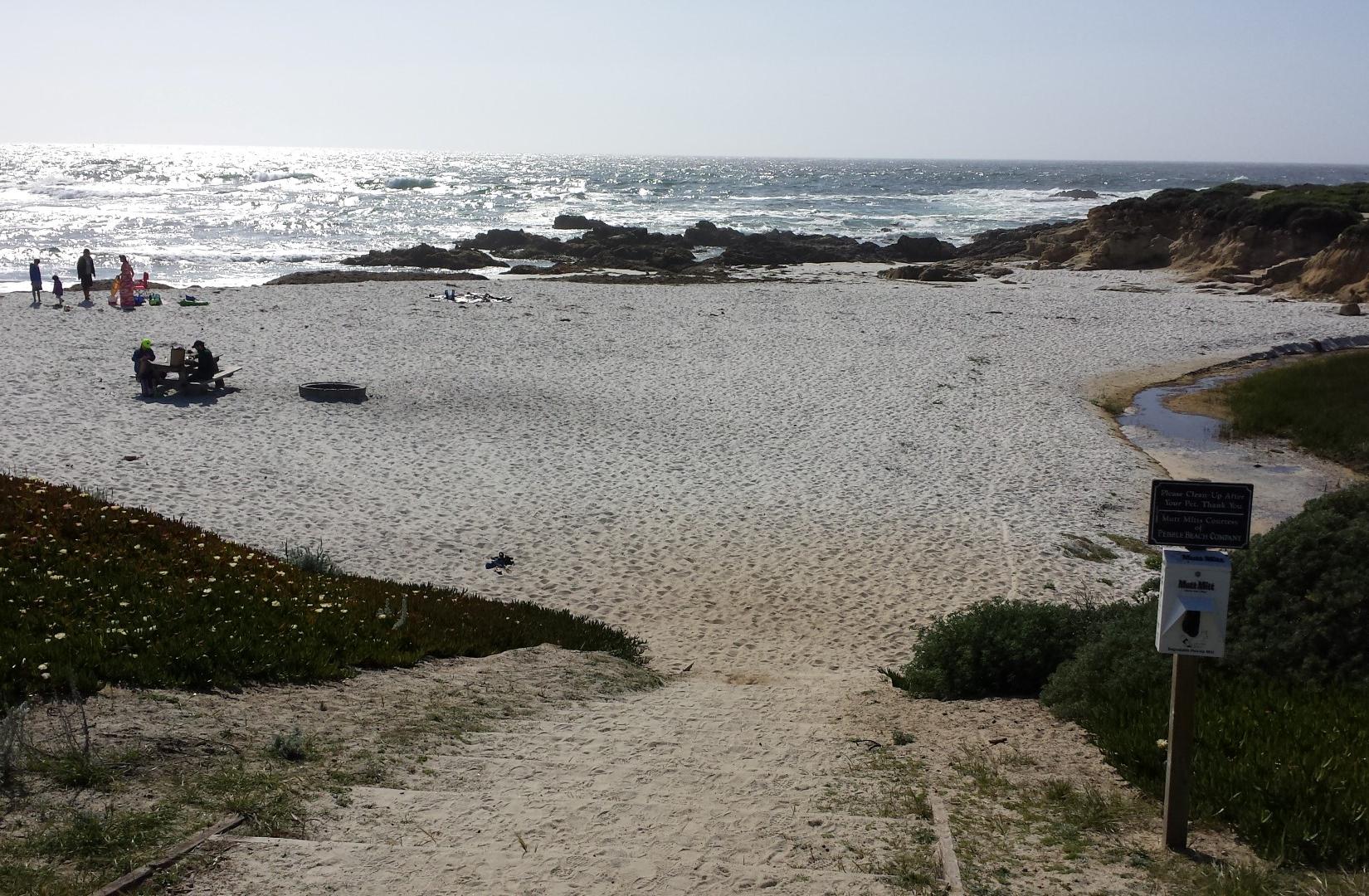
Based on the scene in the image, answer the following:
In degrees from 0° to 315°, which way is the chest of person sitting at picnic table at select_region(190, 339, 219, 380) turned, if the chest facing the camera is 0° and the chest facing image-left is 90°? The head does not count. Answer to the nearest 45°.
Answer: approximately 90°

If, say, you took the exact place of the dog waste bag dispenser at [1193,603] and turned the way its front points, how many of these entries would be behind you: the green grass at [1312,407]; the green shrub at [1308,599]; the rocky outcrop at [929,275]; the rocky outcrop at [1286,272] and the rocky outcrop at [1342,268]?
5

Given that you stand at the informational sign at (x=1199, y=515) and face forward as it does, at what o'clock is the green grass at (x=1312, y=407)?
The green grass is roughly at 6 o'clock from the informational sign.

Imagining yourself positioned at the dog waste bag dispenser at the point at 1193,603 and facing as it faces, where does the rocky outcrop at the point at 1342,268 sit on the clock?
The rocky outcrop is roughly at 6 o'clock from the dog waste bag dispenser.

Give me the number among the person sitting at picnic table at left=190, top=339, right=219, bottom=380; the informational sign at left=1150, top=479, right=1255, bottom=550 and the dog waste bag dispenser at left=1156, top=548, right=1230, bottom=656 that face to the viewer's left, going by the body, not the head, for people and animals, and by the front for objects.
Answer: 1

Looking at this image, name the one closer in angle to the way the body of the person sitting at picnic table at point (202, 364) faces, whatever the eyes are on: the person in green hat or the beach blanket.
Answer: the person in green hat

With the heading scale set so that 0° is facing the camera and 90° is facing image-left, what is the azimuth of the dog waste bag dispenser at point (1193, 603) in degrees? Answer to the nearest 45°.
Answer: approximately 0°

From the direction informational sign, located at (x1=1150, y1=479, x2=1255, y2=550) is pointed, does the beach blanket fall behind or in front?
behind

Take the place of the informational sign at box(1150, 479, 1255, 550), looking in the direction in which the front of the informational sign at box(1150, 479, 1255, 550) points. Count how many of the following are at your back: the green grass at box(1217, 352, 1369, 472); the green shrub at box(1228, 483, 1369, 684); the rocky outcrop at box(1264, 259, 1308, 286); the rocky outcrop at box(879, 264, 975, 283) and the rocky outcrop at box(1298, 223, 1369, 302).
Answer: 5

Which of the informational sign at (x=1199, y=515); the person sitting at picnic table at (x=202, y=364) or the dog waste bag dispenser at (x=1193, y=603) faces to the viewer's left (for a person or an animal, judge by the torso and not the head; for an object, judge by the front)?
the person sitting at picnic table
